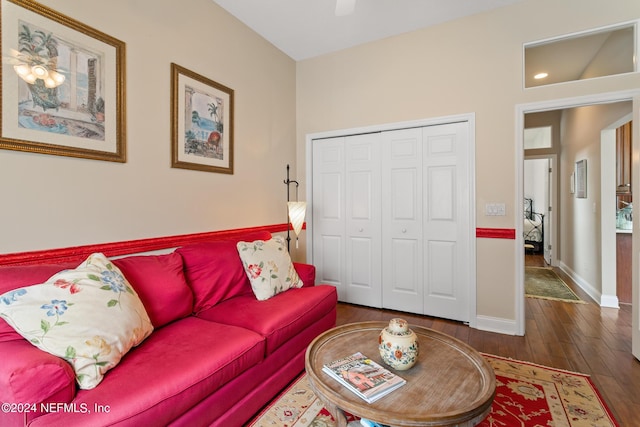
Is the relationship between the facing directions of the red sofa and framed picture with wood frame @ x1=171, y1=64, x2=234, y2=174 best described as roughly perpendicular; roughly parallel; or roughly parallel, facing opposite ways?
roughly parallel

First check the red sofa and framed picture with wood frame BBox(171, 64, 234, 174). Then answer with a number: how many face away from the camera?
0

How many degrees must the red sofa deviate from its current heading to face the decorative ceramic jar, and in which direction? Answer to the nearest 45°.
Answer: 0° — it already faces it

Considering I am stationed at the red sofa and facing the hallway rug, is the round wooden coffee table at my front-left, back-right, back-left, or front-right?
front-right

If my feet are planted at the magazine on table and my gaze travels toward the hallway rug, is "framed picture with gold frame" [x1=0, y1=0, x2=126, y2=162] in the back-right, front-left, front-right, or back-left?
back-left

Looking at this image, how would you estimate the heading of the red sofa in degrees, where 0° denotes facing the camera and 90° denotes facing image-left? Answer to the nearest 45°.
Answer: approximately 315°

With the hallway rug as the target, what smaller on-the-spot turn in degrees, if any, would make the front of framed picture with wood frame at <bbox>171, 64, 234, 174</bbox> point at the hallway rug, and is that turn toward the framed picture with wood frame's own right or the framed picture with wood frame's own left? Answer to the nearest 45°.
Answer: approximately 45° to the framed picture with wood frame's own left

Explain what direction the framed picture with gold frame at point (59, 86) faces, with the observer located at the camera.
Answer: facing the viewer and to the right of the viewer

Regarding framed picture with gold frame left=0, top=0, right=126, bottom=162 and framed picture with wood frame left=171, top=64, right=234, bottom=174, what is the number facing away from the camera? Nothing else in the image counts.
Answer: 0

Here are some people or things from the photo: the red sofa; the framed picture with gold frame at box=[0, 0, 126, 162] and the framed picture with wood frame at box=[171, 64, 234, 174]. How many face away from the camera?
0

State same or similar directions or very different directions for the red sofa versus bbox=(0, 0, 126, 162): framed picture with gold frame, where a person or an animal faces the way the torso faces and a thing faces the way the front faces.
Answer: same or similar directions

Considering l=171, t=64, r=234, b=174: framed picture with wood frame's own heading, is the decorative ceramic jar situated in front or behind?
in front

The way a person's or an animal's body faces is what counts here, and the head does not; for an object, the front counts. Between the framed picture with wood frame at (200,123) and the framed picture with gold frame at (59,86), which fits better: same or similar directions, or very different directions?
same or similar directions
